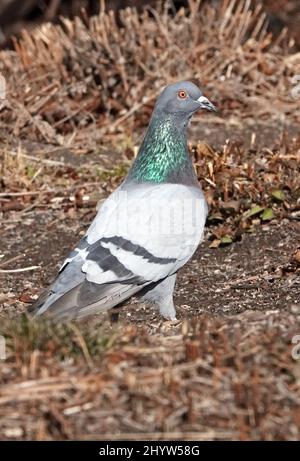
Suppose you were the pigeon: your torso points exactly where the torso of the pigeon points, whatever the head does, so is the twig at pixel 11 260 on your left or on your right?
on your left

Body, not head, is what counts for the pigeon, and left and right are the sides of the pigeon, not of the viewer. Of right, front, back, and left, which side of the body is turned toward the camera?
right
